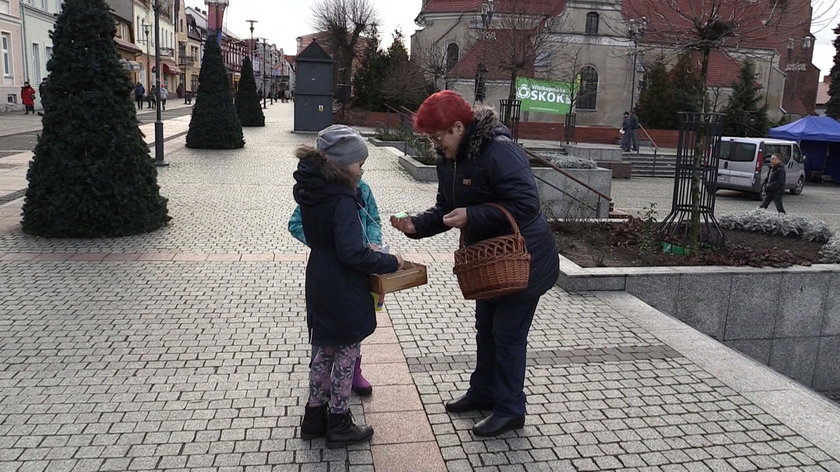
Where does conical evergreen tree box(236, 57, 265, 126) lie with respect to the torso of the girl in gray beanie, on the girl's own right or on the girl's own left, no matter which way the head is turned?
on the girl's own left

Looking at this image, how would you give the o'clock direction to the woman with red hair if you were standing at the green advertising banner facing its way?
The woman with red hair is roughly at 12 o'clock from the green advertising banner.

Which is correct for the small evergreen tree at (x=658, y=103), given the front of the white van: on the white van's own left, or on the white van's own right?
on the white van's own left

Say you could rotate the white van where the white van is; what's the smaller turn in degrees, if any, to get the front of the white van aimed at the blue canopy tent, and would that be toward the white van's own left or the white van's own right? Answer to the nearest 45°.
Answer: approximately 45° to the white van's own left

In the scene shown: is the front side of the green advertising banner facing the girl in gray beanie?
yes

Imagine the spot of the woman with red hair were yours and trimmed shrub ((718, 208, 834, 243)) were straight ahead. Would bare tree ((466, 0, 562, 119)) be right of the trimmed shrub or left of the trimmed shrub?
left

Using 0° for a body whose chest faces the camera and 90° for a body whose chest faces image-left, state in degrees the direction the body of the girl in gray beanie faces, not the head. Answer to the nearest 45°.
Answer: approximately 270°

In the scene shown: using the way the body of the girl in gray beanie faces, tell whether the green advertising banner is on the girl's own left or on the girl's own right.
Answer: on the girl's own left

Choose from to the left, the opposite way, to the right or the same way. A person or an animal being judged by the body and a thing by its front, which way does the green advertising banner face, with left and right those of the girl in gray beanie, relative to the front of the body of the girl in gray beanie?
to the right

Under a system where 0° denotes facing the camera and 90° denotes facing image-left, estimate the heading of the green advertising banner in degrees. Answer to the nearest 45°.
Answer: approximately 0°

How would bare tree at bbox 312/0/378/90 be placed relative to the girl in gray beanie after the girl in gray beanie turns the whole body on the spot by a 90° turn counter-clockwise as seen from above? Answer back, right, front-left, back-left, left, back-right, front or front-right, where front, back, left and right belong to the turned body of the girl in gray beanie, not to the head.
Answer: front
